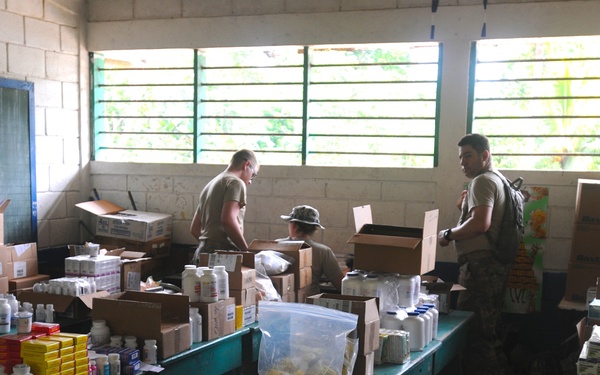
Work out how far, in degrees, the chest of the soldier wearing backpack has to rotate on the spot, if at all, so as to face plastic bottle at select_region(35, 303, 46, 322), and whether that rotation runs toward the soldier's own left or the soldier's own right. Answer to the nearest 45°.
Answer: approximately 45° to the soldier's own left

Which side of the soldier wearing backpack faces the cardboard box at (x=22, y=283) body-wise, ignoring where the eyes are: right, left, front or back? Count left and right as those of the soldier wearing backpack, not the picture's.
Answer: front

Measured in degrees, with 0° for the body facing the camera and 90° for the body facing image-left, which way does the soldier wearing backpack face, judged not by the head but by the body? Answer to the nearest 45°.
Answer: approximately 90°

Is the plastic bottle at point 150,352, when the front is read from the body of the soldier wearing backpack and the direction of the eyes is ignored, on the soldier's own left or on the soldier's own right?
on the soldier's own left

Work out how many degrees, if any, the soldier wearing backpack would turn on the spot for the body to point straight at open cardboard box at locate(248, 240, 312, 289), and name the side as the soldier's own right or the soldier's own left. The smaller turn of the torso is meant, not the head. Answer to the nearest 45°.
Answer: approximately 45° to the soldier's own left

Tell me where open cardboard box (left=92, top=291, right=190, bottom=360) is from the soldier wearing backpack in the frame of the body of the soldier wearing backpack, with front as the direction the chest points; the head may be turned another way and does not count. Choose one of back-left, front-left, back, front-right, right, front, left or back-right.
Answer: front-left

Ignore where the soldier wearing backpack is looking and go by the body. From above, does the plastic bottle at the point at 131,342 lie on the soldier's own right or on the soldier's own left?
on the soldier's own left

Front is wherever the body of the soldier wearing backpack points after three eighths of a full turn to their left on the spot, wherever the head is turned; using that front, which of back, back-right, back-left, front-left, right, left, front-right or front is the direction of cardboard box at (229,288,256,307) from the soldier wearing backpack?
right

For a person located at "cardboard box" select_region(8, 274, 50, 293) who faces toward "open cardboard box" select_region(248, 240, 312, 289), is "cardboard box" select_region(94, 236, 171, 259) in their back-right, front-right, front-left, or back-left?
front-left
